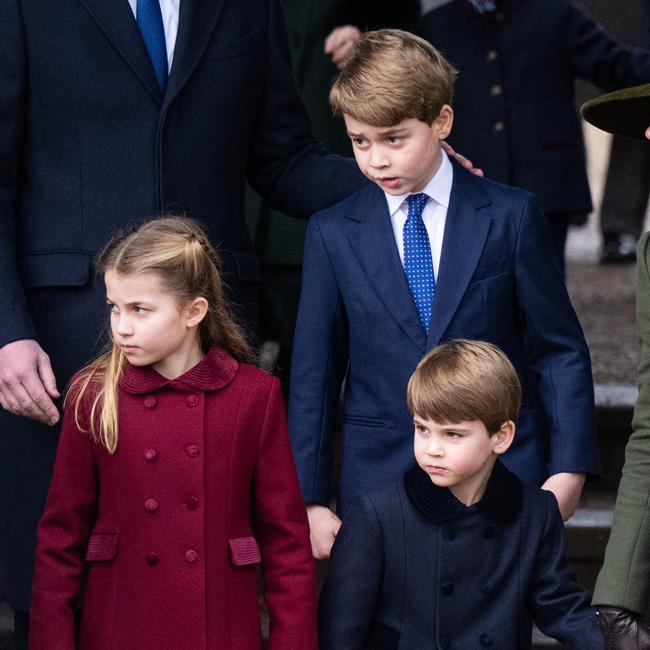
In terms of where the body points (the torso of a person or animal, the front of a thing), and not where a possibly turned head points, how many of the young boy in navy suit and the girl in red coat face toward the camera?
2

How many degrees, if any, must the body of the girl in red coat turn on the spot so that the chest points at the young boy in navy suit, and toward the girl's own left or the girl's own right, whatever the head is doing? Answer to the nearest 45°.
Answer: approximately 135° to the girl's own left

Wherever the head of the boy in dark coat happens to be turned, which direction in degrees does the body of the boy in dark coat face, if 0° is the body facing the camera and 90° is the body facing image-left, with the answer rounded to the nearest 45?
approximately 0°

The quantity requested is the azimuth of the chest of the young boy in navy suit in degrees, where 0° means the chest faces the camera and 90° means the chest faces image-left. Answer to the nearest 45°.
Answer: approximately 0°

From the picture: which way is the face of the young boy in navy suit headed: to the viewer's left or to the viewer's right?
to the viewer's left
